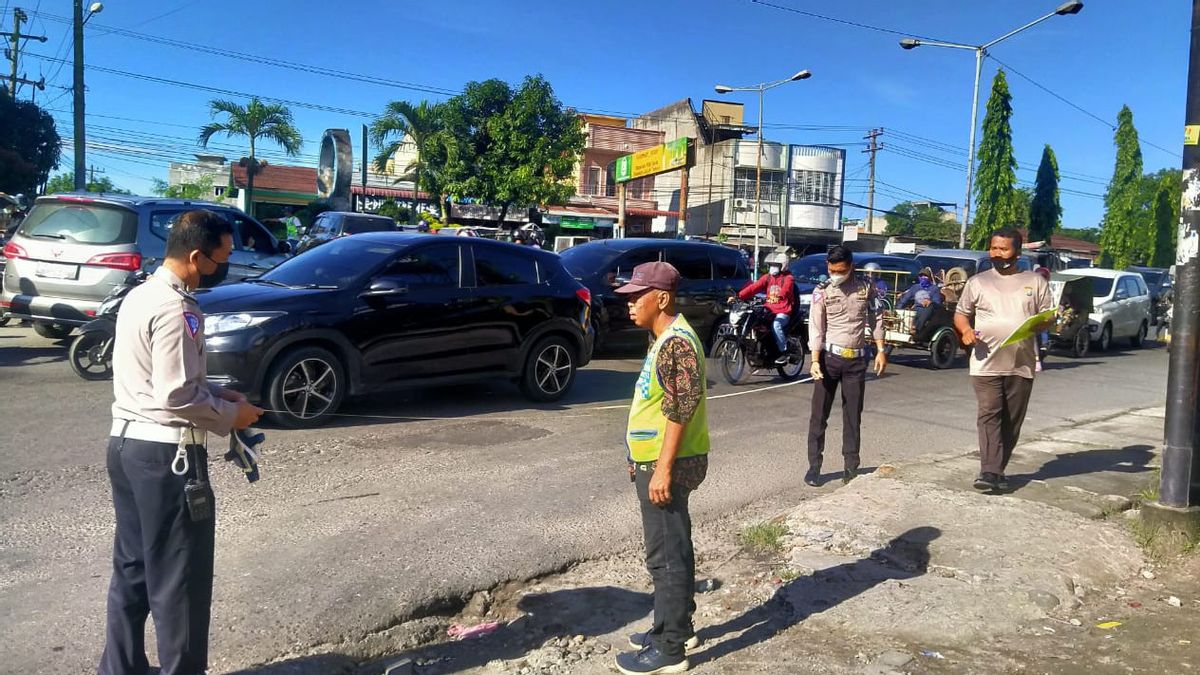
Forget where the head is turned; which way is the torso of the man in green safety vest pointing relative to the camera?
to the viewer's left

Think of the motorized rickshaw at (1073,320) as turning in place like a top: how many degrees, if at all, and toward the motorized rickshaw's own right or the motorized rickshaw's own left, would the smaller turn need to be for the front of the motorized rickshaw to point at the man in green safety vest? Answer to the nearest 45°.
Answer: approximately 45° to the motorized rickshaw's own left

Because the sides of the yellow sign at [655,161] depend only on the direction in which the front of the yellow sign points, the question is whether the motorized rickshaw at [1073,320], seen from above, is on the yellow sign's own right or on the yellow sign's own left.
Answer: on the yellow sign's own left

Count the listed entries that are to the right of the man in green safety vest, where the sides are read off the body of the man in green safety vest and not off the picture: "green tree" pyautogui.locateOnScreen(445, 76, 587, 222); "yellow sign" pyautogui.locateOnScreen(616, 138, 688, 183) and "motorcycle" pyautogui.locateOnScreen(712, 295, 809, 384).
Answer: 3

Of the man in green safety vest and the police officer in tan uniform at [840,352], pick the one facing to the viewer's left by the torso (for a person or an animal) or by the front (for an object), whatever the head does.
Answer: the man in green safety vest

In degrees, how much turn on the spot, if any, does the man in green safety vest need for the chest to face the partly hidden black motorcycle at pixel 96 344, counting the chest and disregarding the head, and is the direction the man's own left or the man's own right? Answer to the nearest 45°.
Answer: approximately 45° to the man's own right

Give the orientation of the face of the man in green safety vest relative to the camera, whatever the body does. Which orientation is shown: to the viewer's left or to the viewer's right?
to the viewer's left

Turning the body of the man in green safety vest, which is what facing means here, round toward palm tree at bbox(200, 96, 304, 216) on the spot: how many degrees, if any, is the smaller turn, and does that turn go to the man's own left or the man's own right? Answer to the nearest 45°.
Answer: approximately 45° to the man's own right
